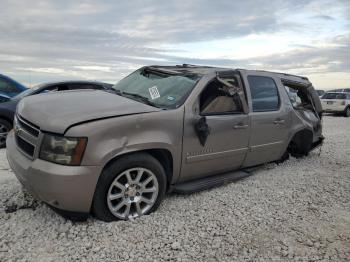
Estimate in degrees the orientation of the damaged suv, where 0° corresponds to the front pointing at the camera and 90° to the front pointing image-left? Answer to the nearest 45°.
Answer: approximately 45°

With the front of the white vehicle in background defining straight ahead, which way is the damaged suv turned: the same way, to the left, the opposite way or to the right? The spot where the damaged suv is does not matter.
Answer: the opposite way

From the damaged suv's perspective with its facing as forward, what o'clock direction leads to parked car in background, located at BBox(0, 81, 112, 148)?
The parked car in background is roughly at 3 o'clock from the damaged suv.

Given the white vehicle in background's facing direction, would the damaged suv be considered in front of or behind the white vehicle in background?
behind

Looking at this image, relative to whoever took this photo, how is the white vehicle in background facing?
facing away from the viewer and to the right of the viewer
